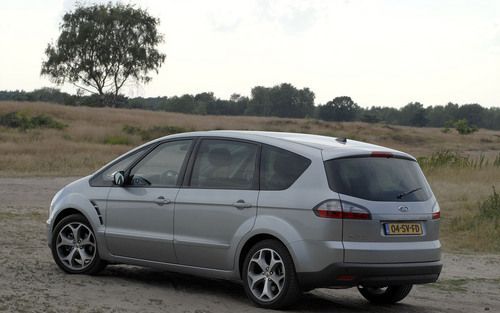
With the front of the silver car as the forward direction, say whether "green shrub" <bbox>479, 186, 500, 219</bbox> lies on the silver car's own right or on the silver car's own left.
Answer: on the silver car's own right

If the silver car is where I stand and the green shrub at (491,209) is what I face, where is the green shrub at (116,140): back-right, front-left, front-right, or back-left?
front-left

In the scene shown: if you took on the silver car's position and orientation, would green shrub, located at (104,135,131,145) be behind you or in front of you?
in front

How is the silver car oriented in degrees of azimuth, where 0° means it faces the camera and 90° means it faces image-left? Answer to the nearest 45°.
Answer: approximately 135°

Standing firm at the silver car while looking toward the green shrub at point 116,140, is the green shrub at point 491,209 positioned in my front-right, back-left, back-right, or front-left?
front-right
